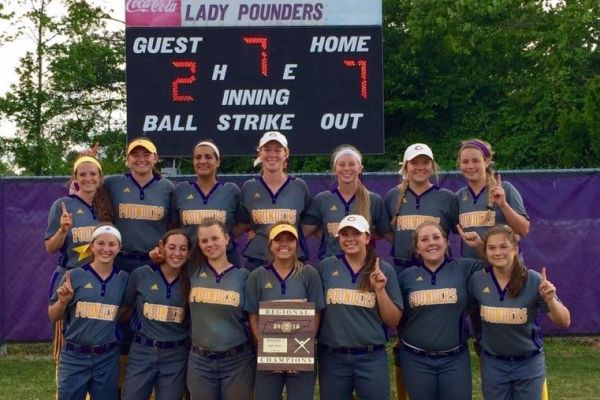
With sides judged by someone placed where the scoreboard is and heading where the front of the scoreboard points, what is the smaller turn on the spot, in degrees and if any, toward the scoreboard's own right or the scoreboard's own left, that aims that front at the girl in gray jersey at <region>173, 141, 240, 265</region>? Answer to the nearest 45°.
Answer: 0° — it already faces them

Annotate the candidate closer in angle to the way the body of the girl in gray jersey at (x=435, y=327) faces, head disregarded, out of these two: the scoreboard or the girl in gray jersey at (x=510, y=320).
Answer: the girl in gray jersey

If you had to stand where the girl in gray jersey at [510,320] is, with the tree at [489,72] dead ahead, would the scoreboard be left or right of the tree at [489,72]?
left

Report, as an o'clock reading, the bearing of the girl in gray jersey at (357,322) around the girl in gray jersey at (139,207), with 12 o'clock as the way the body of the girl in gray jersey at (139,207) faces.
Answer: the girl in gray jersey at (357,322) is roughly at 10 o'clock from the girl in gray jersey at (139,207).

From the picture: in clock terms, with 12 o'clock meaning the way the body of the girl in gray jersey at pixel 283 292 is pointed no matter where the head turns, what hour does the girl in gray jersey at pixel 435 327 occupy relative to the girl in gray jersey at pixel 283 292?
the girl in gray jersey at pixel 435 327 is roughly at 9 o'clock from the girl in gray jersey at pixel 283 292.
